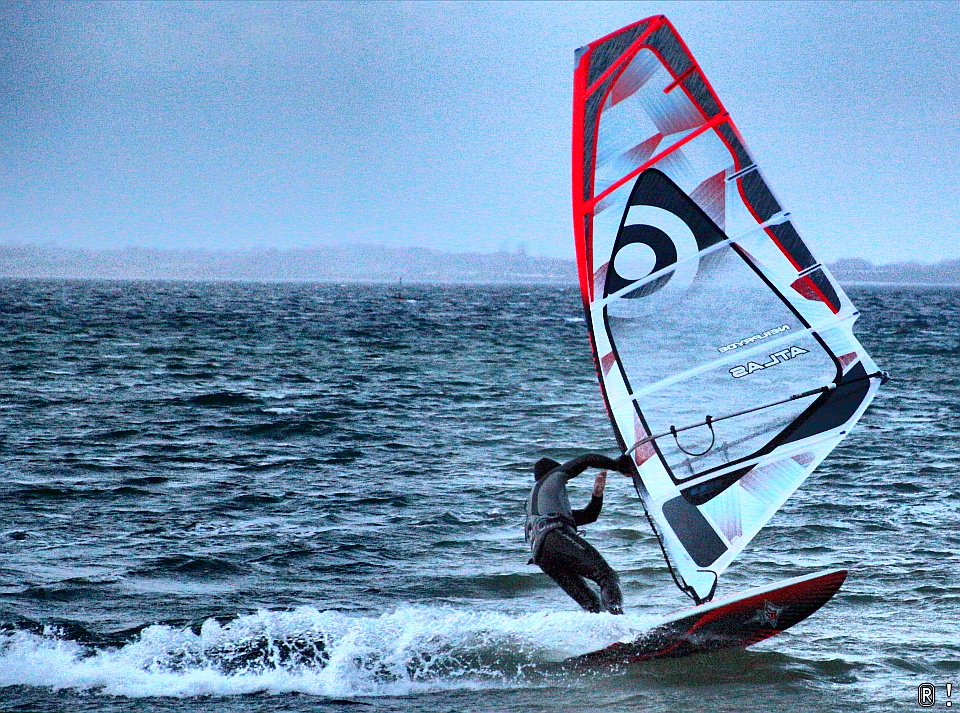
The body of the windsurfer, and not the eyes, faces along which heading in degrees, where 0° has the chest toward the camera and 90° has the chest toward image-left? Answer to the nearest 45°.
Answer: approximately 225°

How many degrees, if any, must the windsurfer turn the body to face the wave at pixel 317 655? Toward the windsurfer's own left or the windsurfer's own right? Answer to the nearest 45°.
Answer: approximately 135° to the windsurfer's own left

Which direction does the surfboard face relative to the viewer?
to the viewer's right
